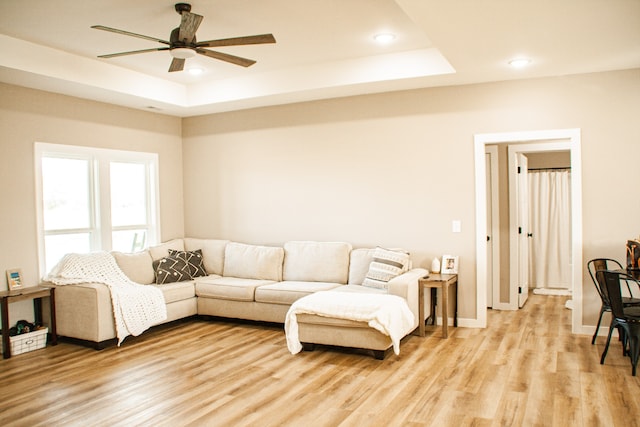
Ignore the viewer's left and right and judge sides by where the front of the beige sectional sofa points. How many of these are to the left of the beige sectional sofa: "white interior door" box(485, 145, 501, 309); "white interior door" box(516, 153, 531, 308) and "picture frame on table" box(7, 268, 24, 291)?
2

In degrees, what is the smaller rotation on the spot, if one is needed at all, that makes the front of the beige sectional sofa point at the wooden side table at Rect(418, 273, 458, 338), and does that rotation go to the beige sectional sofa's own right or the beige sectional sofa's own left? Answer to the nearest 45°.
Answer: approximately 45° to the beige sectional sofa's own left

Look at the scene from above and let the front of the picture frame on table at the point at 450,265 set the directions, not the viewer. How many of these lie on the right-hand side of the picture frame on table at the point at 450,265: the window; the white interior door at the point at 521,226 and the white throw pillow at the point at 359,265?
2

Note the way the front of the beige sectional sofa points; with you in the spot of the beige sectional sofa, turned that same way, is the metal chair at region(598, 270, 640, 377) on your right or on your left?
on your left

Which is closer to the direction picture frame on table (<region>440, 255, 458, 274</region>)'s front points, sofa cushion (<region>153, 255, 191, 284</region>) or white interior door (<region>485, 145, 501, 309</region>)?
the sofa cushion

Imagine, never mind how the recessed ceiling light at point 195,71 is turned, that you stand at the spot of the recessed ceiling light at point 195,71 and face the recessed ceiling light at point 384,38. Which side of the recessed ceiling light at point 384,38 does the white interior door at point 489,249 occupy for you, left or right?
left

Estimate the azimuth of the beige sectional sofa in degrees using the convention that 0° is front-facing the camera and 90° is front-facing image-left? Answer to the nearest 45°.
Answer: approximately 0°

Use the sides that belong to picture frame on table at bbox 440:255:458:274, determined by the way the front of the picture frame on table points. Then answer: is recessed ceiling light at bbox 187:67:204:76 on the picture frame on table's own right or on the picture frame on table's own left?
on the picture frame on table's own right

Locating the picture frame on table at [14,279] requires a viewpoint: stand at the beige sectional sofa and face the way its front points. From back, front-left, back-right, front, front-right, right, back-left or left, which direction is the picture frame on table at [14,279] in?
right

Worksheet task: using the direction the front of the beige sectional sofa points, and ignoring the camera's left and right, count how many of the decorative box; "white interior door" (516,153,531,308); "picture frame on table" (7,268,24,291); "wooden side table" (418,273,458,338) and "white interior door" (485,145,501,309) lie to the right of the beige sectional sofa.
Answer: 2

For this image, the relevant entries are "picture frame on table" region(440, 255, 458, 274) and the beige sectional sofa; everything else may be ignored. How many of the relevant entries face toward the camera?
2

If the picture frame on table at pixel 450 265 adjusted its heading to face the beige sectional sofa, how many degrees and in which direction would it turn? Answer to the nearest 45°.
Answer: approximately 90° to its right

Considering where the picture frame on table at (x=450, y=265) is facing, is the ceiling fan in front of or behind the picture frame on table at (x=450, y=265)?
in front

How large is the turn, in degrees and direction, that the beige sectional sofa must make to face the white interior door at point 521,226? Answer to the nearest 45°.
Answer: approximately 90° to its left

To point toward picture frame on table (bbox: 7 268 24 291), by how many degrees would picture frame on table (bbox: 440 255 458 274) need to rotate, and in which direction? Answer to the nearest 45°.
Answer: approximately 90° to its right
